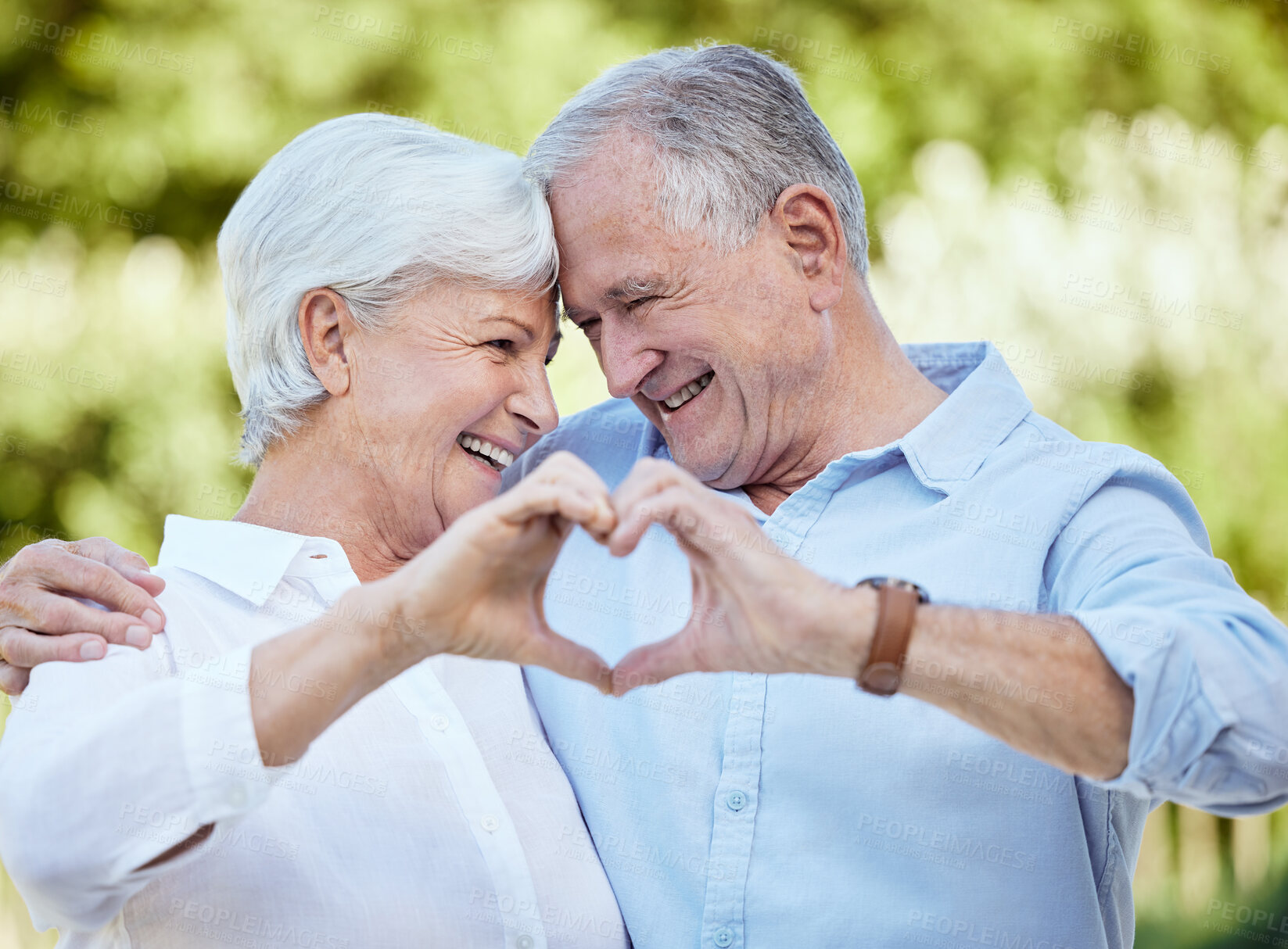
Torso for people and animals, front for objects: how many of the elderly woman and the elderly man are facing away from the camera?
0

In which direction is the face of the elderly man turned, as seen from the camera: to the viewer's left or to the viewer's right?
to the viewer's left

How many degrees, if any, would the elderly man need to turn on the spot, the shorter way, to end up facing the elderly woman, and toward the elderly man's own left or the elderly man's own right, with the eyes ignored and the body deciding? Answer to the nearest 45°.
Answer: approximately 45° to the elderly man's own right
